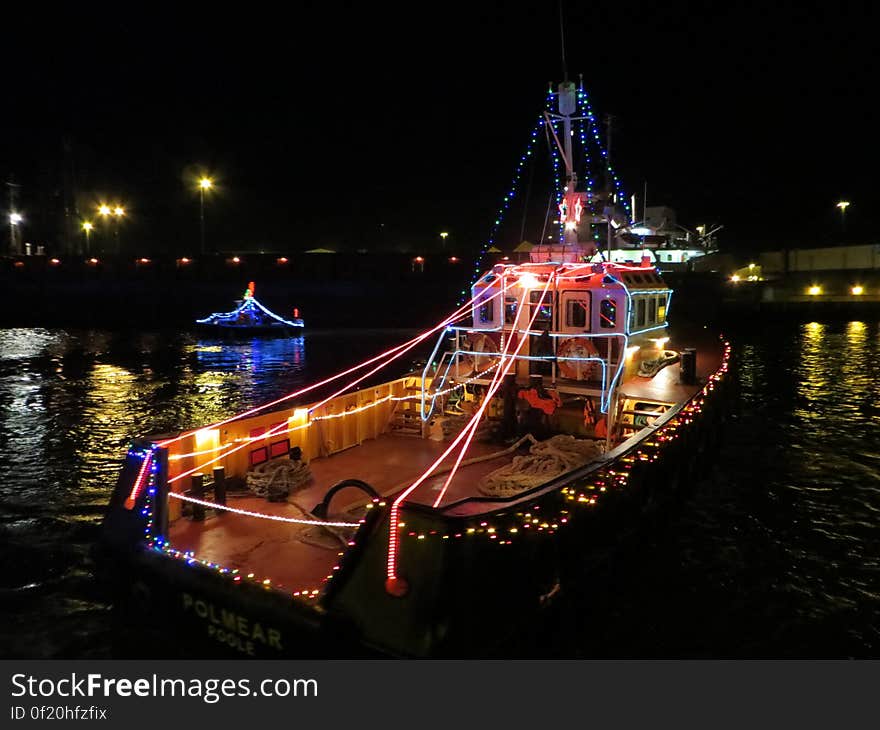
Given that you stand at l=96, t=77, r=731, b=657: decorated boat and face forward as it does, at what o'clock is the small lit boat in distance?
The small lit boat in distance is roughly at 10 o'clock from the decorated boat.

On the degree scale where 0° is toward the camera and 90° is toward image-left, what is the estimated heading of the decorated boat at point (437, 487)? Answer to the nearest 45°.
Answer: approximately 225°
